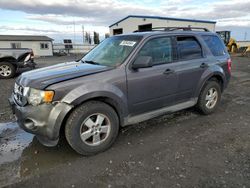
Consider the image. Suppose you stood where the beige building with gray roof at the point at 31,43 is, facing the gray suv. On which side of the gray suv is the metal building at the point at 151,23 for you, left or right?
left

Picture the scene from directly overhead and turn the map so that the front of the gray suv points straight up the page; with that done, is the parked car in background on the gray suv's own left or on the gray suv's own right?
on the gray suv's own right

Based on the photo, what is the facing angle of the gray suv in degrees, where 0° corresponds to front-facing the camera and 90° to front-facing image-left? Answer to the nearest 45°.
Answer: approximately 45°

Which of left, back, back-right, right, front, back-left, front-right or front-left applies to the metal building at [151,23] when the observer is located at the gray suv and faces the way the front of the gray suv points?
back-right

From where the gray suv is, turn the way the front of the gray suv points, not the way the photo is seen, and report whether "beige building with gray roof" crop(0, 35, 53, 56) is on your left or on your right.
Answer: on your right
